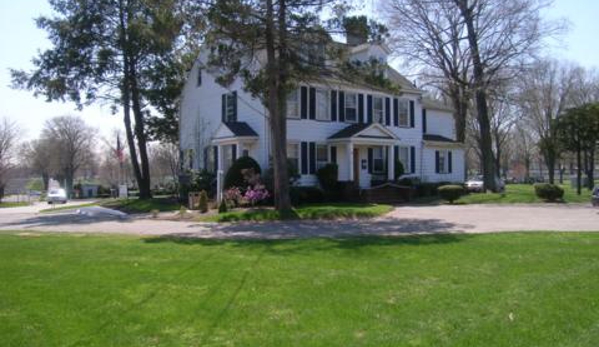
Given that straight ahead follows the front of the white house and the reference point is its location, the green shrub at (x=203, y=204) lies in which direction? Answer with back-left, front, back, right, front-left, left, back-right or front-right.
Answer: right

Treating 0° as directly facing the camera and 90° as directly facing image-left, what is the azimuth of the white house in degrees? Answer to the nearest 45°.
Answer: approximately 315°

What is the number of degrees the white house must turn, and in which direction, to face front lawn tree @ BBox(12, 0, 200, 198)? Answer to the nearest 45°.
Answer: approximately 135° to its right

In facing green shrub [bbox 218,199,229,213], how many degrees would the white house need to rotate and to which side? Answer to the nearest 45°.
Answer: approximately 90° to its right

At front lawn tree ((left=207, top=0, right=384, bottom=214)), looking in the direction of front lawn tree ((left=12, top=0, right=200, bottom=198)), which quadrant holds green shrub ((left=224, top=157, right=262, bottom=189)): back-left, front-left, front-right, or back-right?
front-right

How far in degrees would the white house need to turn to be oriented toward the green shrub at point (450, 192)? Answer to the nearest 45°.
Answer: approximately 45° to its left
